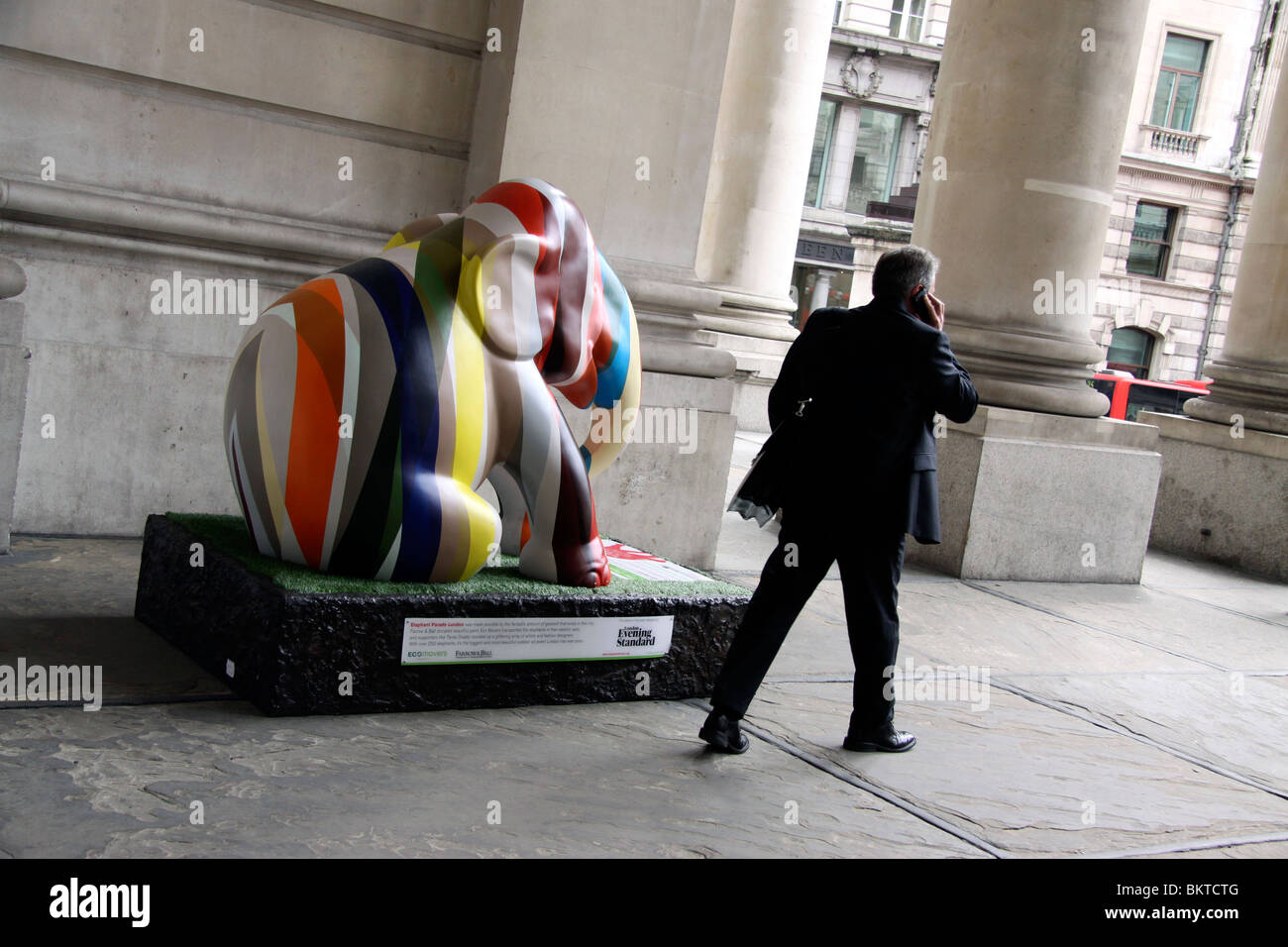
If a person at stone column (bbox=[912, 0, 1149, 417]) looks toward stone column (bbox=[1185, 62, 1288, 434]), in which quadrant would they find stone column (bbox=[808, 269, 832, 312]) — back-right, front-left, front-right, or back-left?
front-left

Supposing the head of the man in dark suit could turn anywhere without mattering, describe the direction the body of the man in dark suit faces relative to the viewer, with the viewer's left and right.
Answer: facing away from the viewer and to the right of the viewer

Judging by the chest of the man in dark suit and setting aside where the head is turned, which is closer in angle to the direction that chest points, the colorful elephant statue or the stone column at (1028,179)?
the stone column

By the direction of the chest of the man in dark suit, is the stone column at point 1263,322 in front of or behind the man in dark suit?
in front

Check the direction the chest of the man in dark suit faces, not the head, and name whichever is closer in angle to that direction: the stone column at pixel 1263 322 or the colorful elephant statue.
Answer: the stone column

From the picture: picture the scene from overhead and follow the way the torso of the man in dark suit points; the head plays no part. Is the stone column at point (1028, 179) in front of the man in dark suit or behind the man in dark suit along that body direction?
in front

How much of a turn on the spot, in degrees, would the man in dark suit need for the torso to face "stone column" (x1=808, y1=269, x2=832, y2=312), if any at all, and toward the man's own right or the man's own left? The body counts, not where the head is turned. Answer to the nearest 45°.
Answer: approximately 45° to the man's own left

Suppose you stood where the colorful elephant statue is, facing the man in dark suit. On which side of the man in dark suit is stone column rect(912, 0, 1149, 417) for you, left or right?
left
